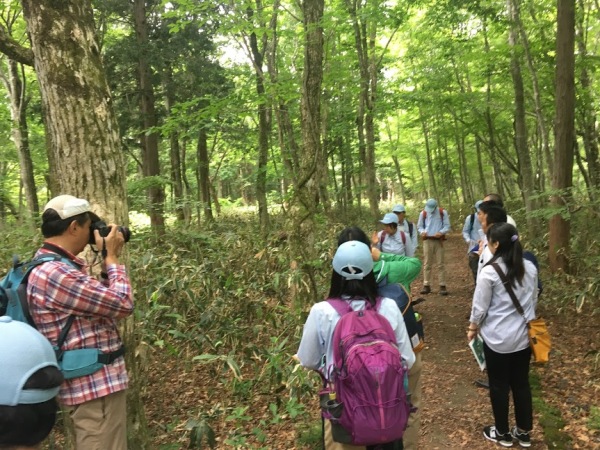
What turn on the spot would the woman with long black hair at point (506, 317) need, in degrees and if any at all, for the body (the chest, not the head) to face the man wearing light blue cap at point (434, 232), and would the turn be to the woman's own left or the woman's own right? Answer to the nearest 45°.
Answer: approximately 45° to the woman's own right

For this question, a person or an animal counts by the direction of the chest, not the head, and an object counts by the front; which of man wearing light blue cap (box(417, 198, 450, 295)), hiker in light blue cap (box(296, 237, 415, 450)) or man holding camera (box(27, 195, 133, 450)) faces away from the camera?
the hiker in light blue cap

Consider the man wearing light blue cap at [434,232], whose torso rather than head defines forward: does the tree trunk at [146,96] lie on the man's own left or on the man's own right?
on the man's own right

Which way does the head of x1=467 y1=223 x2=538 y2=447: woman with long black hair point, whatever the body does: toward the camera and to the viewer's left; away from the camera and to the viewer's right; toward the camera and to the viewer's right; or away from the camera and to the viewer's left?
away from the camera and to the viewer's left

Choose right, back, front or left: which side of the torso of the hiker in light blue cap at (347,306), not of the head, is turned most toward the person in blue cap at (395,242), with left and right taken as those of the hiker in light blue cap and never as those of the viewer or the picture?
front

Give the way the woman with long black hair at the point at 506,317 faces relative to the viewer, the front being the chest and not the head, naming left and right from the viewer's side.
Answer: facing away from the viewer and to the left of the viewer

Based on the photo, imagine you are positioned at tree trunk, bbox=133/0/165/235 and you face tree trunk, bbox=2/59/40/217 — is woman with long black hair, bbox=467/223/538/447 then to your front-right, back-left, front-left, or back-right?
back-left

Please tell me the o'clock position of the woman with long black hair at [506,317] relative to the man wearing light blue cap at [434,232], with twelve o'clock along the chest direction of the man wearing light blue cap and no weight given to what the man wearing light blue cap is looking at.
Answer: The woman with long black hair is roughly at 12 o'clock from the man wearing light blue cap.

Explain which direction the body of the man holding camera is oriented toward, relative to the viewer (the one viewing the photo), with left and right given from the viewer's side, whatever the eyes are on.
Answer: facing to the right of the viewer

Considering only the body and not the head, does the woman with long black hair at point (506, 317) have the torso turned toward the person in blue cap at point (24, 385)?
no

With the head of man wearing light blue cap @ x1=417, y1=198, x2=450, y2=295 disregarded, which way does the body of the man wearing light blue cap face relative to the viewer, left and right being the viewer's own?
facing the viewer
